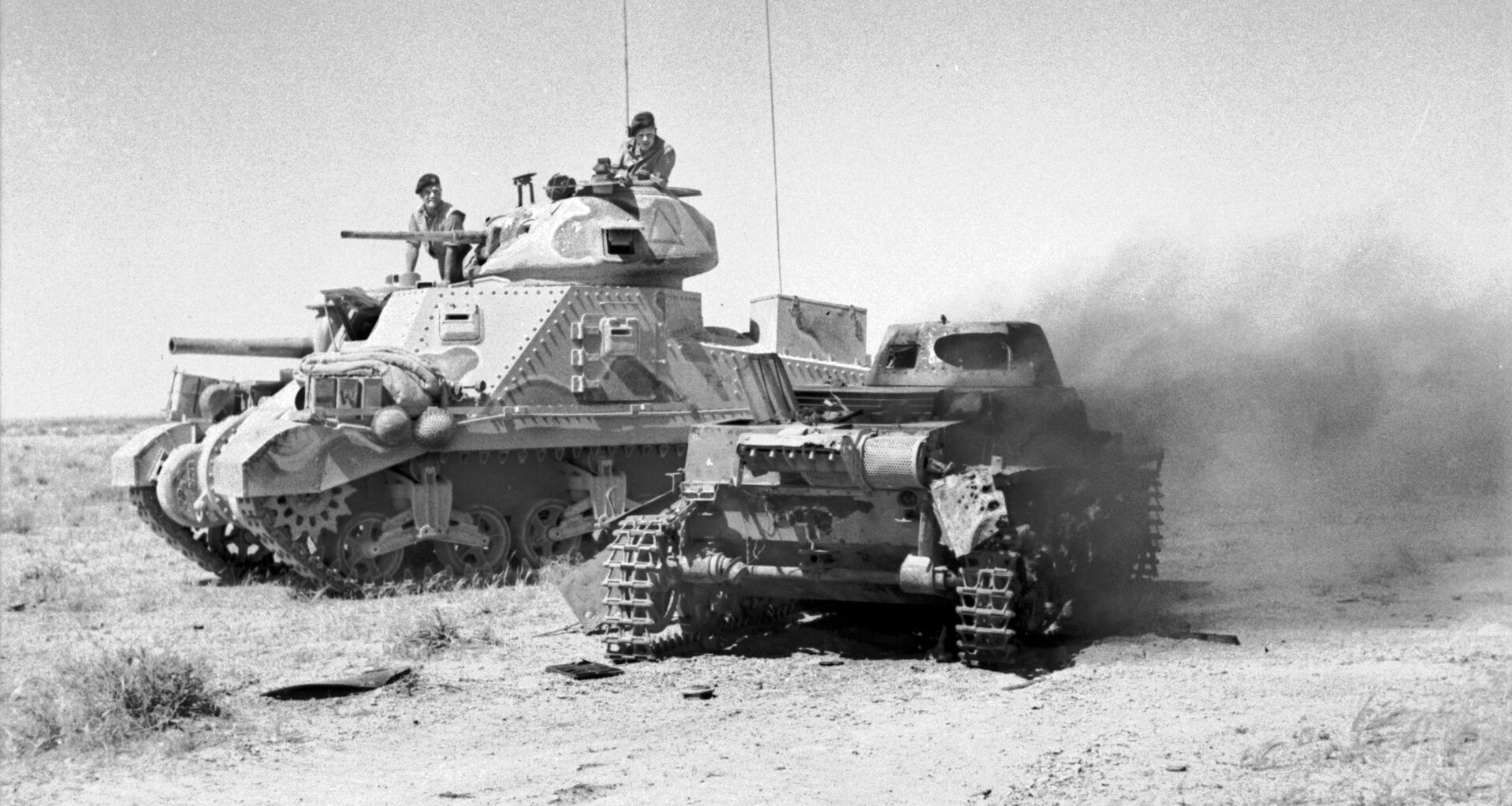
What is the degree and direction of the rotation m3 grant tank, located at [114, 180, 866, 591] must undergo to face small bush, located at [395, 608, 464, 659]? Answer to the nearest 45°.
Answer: approximately 45° to its left

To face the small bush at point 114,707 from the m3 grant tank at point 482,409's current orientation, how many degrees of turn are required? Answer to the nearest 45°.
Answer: approximately 45° to its left

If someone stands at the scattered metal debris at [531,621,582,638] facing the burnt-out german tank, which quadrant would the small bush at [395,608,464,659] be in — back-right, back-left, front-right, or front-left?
back-right

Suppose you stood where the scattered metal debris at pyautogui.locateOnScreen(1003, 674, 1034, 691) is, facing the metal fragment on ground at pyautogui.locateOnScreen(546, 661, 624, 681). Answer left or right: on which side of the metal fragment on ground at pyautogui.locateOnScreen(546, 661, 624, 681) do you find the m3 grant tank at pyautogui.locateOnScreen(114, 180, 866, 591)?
right

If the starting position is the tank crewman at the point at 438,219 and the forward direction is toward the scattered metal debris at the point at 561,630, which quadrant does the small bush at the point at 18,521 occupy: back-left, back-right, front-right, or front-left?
back-right

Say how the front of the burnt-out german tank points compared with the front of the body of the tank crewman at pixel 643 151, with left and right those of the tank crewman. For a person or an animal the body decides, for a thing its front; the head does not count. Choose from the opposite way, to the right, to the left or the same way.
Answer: the opposite way

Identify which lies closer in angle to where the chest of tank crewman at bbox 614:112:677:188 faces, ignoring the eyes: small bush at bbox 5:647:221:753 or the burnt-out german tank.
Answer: the small bush

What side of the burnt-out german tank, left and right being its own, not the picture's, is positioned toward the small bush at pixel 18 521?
left

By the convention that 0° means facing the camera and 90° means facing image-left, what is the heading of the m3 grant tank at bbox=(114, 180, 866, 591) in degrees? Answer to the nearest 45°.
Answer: approximately 45°

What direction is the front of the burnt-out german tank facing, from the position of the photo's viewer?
facing away from the viewer and to the right of the viewer

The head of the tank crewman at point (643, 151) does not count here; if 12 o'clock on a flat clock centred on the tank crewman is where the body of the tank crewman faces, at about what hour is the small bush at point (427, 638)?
The small bush is roughly at 11 o'clock from the tank crewman.
